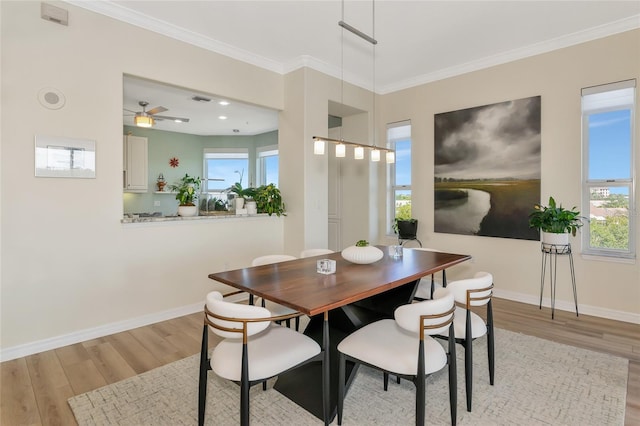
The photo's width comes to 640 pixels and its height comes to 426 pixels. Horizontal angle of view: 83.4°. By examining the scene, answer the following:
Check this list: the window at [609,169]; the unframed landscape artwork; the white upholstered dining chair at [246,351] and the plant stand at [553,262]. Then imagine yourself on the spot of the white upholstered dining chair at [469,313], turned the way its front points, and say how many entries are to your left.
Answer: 1

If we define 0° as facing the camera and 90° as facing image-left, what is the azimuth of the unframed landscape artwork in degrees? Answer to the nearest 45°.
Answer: approximately 45°

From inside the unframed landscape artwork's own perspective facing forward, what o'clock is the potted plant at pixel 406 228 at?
The potted plant is roughly at 2 o'clock from the unframed landscape artwork.

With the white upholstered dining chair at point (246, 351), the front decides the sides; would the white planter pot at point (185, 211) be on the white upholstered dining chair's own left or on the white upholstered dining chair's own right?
on the white upholstered dining chair's own left

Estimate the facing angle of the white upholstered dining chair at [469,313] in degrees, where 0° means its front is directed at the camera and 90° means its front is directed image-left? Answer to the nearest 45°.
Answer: approximately 135°

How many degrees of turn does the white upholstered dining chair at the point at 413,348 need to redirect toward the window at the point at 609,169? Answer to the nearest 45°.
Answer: approximately 90° to its right

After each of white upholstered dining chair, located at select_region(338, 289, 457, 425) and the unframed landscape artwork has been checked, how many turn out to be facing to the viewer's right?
0

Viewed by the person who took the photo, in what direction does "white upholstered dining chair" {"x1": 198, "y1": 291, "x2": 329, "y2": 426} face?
facing away from the viewer and to the right of the viewer

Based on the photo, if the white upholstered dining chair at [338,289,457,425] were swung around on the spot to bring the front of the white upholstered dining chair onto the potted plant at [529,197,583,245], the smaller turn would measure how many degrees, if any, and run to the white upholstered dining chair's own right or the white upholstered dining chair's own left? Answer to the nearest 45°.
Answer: approximately 90° to the white upholstered dining chair's own right

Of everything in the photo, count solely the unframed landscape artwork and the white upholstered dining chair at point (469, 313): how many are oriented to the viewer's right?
0

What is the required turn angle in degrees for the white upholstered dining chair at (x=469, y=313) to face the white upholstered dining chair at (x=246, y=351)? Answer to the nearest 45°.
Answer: approximately 90° to its left

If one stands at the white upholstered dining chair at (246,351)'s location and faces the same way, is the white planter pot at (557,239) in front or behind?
in front

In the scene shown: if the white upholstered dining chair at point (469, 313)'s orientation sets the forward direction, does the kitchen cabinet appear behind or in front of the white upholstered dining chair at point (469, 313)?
in front

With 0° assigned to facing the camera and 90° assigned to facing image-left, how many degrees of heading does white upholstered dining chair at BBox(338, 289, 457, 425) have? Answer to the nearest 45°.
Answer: approximately 135°
